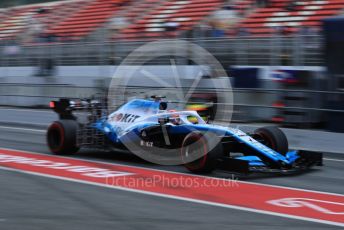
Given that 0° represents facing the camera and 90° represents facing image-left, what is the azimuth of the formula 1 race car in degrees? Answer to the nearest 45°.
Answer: approximately 315°
